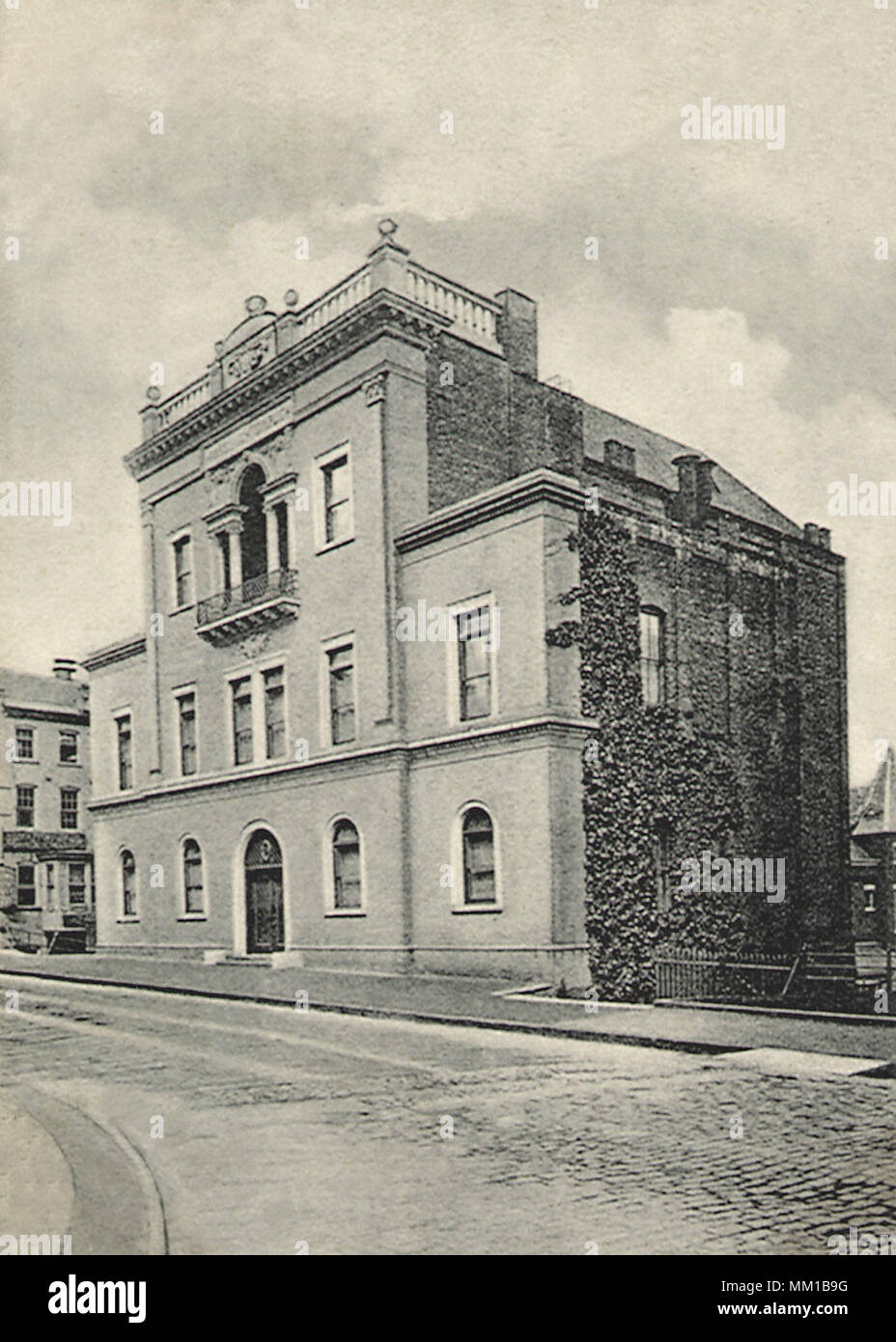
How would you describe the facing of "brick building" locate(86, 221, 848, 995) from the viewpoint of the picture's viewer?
facing the viewer and to the left of the viewer

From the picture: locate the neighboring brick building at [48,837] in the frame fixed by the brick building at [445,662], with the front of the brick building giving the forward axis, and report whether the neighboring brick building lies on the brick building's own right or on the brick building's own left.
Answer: on the brick building's own right
